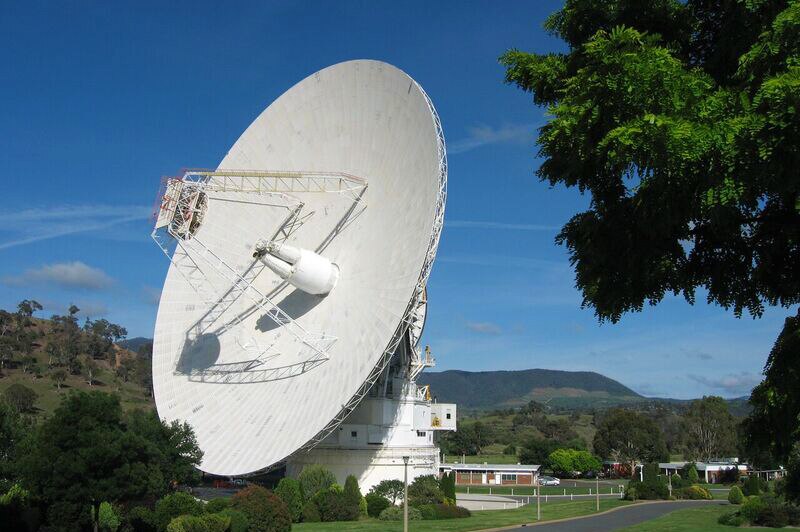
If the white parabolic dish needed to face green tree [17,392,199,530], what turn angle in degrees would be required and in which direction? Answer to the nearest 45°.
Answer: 0° — it already faces it

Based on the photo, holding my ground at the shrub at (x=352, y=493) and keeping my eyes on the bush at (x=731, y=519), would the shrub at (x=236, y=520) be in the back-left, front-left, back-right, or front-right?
back-right

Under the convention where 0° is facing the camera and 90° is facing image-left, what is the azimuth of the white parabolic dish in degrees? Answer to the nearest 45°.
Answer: approximately 45°
